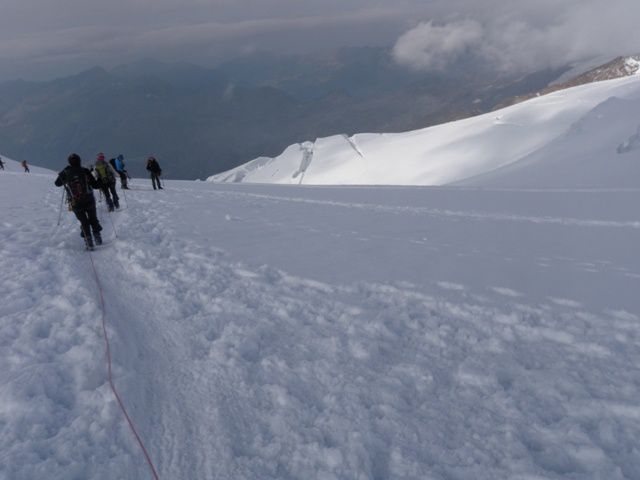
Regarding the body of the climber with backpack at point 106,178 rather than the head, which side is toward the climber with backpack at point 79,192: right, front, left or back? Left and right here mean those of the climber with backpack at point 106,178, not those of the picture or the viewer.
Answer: back

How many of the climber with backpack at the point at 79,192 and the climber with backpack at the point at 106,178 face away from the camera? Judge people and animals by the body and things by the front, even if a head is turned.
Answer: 2

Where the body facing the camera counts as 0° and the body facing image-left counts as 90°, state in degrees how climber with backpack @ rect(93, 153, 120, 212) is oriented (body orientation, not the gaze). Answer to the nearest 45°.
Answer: approximately 180°

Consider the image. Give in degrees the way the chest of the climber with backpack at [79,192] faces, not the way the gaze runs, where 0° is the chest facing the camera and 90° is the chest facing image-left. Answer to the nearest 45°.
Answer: approximately 180°

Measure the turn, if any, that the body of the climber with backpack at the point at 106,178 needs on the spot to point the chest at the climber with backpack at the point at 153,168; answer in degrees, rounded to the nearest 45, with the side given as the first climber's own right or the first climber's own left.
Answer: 0° — they already face them

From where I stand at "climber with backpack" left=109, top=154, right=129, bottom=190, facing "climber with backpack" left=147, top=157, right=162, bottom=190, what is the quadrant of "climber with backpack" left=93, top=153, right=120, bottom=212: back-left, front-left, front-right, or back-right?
back-right

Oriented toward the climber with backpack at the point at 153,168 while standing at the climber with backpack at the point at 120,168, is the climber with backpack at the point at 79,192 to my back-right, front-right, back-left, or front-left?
back-right
